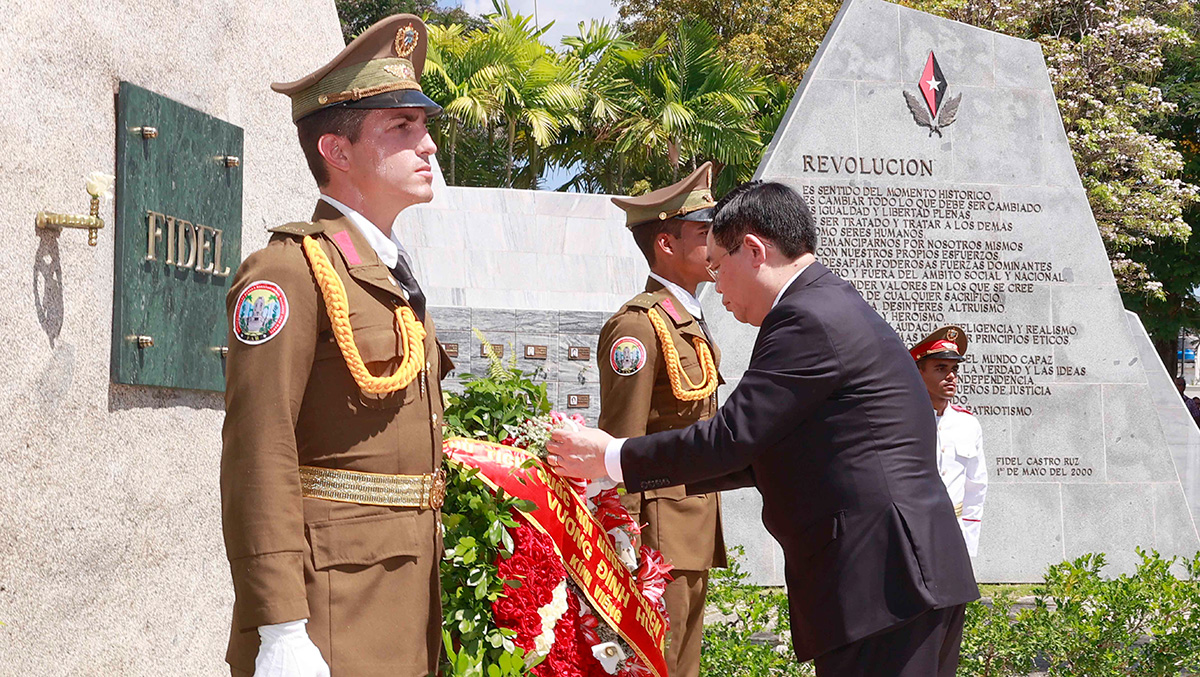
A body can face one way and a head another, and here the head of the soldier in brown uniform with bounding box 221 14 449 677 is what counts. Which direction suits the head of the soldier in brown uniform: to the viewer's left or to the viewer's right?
to the viewer's right

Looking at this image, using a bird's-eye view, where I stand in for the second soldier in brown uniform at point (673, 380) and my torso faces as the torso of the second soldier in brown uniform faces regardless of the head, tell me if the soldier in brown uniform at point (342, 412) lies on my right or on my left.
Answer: on my right

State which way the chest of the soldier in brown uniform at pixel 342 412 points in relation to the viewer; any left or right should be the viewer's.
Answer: facing to the right of the viewer

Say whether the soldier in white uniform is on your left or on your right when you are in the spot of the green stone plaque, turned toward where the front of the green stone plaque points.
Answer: on your left

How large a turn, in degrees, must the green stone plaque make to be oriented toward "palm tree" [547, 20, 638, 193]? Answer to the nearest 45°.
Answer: approximately 90° to its left

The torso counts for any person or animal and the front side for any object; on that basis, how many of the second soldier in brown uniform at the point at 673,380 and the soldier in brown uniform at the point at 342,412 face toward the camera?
0

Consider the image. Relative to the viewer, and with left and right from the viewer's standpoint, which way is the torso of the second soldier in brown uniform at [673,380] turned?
facing to the right of the viewer

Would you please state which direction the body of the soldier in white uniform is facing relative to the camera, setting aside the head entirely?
toward the camera

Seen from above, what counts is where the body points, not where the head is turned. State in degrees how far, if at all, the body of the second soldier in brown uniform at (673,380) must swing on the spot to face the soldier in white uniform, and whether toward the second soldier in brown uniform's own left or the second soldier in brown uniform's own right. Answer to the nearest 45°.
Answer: approximately 45° to the second soldier in brown uniform's own left

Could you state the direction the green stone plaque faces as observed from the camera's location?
facing the viewer and to the right of the viewer

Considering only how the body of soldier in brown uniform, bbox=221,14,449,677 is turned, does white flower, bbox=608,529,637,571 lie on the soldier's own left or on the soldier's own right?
on the soldier's own left
